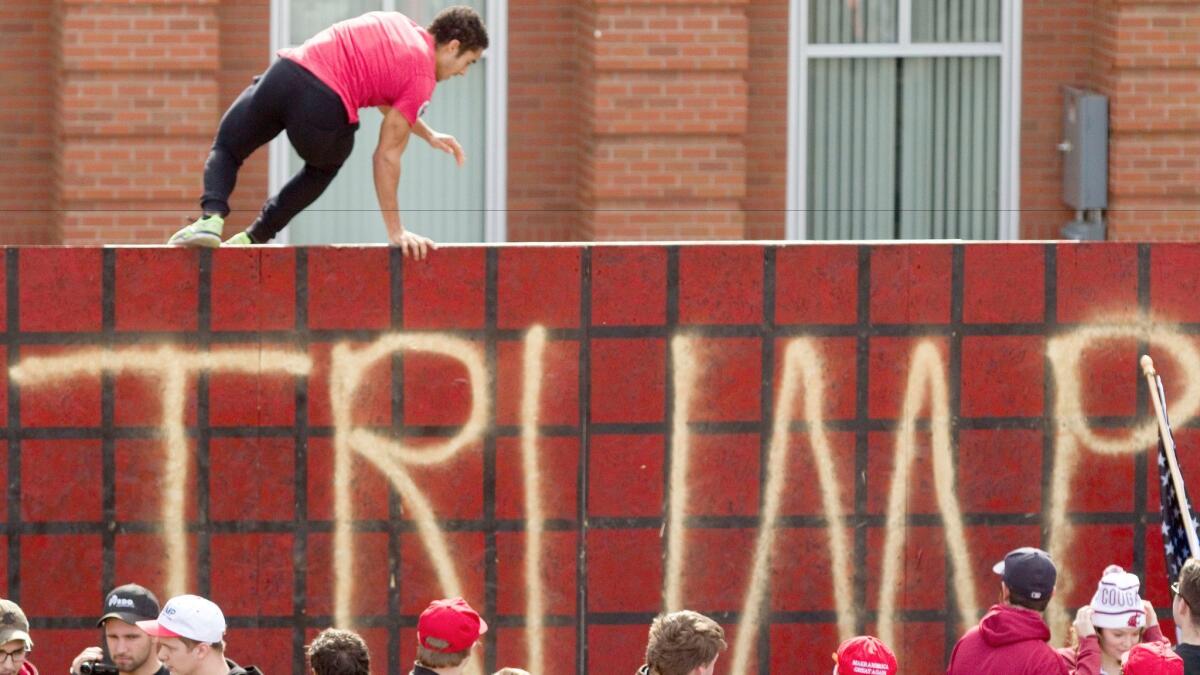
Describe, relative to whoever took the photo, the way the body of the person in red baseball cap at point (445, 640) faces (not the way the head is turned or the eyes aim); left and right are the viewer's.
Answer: facing away from the viewer and to the right of the viewer

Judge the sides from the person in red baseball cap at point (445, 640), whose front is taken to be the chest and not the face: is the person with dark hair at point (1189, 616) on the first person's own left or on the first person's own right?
on the first person's own right

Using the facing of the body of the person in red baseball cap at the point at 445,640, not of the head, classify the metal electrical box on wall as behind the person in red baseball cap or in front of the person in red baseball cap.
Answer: in front

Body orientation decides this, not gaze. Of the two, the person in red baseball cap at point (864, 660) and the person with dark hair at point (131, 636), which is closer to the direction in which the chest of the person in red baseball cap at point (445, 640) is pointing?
the person in red baseball cap

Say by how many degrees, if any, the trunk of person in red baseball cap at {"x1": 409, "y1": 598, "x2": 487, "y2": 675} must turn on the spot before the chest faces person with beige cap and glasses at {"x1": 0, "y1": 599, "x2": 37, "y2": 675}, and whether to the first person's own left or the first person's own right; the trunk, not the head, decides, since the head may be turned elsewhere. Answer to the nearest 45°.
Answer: approximately 135° to the first person's own left

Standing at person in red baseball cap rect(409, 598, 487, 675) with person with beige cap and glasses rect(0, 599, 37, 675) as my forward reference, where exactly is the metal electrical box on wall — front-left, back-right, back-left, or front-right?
back-right

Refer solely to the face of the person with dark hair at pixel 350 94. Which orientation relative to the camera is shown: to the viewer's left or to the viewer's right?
to the viewer's right
